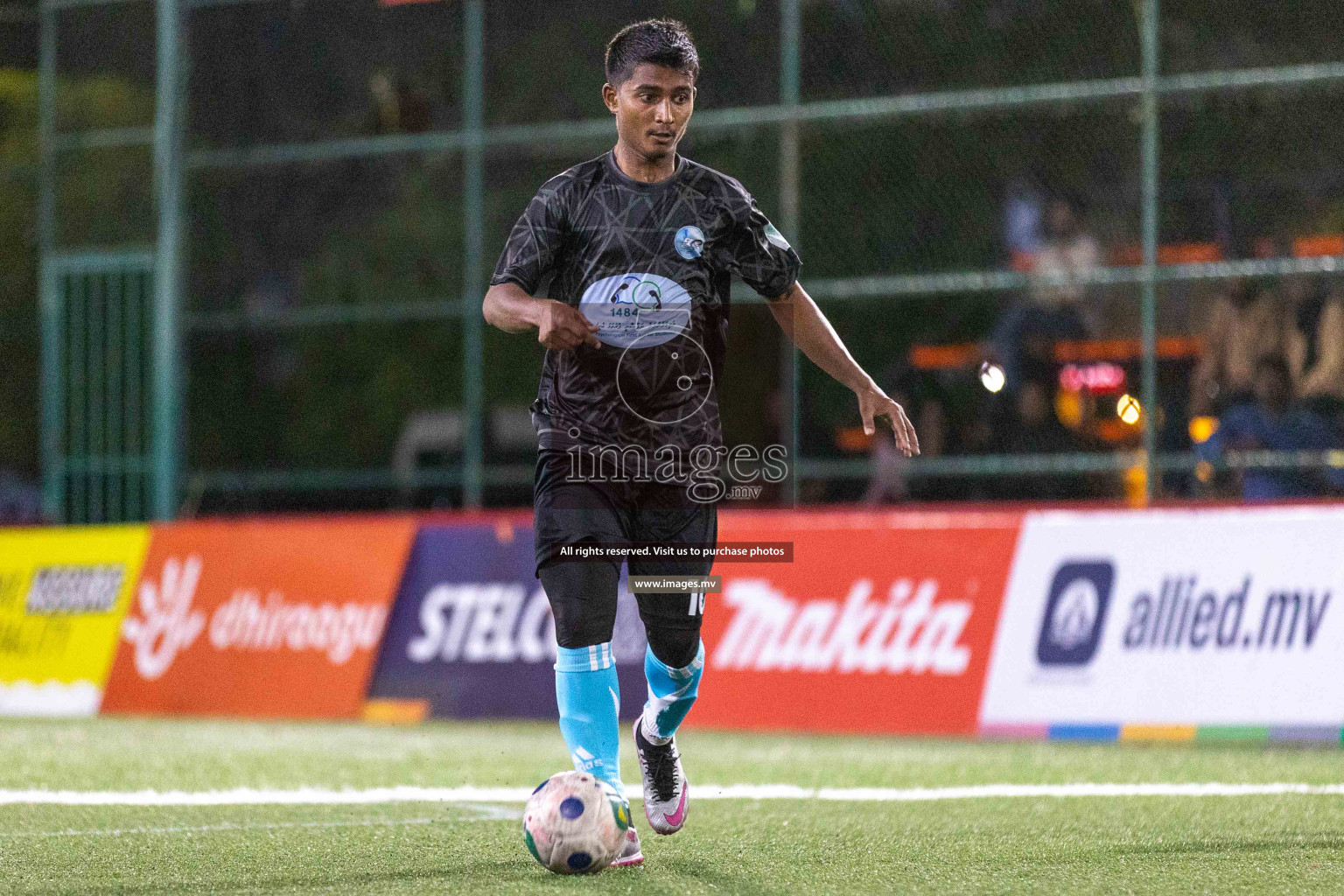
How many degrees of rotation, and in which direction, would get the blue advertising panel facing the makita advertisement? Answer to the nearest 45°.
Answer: approximately 45° to its left

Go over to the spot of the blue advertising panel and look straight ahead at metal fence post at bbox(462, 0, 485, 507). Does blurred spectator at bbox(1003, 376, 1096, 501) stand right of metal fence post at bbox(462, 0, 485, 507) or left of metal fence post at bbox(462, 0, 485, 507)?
right

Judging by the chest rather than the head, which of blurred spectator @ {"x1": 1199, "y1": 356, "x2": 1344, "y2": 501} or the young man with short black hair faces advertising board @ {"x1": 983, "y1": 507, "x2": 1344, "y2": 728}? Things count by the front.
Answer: the blurred spectator
